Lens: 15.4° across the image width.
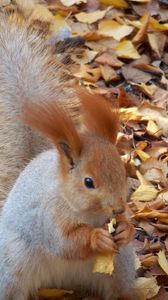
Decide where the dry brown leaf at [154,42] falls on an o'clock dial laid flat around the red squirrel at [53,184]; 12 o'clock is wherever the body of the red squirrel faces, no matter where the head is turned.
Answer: The dry brown leaf is roughly at 8 o'clock from the red squirrel.

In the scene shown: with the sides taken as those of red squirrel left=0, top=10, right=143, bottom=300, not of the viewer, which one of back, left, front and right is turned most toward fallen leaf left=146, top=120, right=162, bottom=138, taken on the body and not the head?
left

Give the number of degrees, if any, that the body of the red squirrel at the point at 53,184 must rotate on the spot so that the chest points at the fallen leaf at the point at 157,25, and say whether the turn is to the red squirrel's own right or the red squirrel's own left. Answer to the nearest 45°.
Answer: approximately 135° to the red squirrel's own left

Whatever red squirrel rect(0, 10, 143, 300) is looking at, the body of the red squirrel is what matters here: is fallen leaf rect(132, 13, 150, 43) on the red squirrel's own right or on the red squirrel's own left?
on the red squirrel's own left

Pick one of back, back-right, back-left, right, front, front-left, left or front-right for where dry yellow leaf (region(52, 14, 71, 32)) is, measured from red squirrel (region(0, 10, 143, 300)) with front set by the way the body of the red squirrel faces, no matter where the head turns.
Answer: back-left

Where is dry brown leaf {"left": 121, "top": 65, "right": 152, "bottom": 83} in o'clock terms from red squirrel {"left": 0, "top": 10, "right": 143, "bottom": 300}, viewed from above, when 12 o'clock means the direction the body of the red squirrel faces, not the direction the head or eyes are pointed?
The dry brown leaf is roughly at 8 o'clock from the red squirrel.

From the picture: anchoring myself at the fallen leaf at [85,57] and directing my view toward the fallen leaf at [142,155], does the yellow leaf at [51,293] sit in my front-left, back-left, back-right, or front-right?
front-right

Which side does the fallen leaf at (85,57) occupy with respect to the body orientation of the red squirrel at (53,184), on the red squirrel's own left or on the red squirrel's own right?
on the red squirrel's own left

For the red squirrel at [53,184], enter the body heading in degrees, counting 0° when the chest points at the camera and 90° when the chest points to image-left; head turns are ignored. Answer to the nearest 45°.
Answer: approximately 315°

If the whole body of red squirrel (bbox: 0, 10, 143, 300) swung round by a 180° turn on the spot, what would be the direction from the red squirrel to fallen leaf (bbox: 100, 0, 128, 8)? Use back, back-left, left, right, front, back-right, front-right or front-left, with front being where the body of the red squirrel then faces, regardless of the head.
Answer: front-right

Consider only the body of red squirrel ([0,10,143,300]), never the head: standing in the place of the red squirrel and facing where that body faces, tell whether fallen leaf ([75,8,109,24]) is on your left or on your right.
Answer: on your left

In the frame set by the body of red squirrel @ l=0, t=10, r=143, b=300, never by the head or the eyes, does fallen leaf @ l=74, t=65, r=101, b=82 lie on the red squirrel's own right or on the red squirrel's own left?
on the red squirrel's own left

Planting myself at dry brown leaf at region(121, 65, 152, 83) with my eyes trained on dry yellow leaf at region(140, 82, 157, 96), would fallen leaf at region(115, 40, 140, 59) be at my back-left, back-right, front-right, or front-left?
back-left
